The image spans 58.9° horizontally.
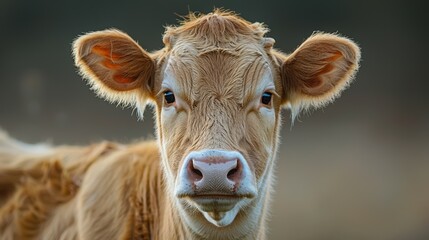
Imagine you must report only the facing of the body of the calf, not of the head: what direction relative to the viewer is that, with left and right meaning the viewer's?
facing the viewer and to the right of the viewer
